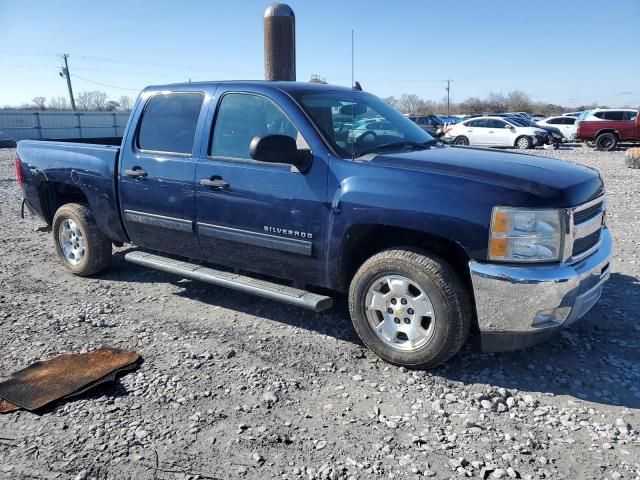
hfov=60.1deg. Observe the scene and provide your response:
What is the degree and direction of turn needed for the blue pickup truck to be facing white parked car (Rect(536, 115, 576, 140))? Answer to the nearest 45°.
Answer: approximately 90° to its left

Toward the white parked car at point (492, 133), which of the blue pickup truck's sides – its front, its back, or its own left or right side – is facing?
left

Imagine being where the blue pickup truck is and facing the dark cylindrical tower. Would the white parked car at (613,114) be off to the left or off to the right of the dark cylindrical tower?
right

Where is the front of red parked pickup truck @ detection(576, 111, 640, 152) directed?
to the viewer's right

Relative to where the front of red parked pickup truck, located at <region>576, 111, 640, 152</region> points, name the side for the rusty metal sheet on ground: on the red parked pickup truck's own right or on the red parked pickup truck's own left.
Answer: on the red parked pickup truck's own right

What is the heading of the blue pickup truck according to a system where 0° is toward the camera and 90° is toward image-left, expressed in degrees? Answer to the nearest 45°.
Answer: approximately 315°
